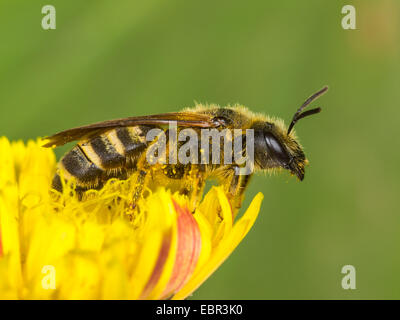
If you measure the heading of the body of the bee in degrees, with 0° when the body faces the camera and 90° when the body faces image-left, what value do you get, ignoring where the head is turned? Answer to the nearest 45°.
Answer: approximately 270°
